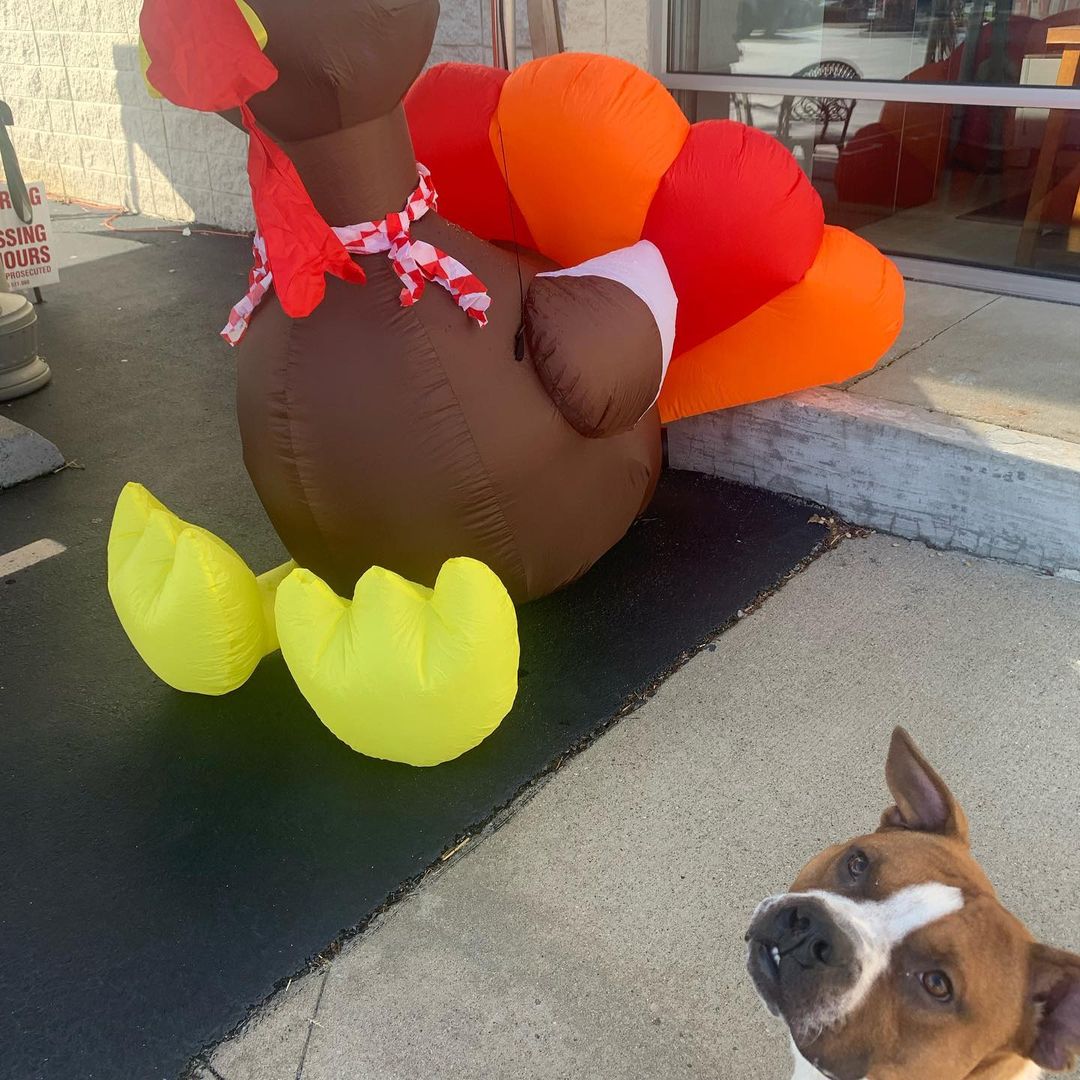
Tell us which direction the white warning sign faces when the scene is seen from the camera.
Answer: facing the viewer

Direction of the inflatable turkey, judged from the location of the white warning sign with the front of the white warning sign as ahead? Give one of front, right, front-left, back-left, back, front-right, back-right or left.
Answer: front

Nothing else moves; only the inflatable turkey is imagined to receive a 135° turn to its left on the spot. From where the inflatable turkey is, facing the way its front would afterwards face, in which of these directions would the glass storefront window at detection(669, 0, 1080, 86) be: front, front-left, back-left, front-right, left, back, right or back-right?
front-left

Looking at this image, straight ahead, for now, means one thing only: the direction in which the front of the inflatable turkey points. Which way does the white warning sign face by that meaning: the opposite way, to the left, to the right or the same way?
to the left

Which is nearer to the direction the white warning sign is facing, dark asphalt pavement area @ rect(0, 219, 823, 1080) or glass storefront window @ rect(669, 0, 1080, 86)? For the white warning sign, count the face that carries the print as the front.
the dark asphalt pavement area

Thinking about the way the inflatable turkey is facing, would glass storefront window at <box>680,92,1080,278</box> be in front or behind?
behind

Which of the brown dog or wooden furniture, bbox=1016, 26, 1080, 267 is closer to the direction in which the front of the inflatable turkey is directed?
the brown dog

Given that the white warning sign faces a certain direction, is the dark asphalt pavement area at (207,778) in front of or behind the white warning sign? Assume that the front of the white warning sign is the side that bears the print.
in front

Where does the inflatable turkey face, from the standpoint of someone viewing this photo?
facing the viewer and to the left of the viewer

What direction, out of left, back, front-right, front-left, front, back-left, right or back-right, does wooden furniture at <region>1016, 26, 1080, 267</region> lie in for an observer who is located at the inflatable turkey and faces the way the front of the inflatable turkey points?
back
